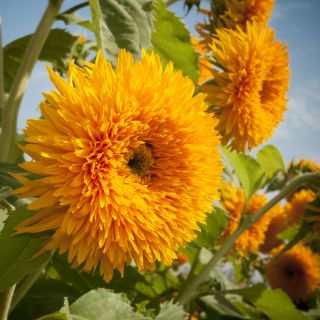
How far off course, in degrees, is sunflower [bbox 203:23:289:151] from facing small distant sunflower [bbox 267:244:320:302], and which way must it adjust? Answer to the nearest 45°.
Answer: approximately 90° to its left

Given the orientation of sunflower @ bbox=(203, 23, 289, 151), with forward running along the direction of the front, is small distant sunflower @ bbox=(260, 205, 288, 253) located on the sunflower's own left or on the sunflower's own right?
on the sunflower's own left

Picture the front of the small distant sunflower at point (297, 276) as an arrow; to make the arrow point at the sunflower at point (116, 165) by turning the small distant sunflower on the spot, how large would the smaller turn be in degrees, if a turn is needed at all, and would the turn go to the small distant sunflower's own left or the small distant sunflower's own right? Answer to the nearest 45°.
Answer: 0° — it already faces it

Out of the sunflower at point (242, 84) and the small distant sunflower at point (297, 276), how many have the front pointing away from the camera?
0

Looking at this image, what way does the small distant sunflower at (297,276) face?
toward the camera

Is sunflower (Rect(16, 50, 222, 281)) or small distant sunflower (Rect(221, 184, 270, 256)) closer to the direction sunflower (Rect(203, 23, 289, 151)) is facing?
the sunflower

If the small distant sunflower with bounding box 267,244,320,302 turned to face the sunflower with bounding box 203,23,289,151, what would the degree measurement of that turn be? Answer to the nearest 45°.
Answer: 0° — it already faces it

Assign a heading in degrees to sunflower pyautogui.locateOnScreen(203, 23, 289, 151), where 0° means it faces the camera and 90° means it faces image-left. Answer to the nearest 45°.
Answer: approximately 315°
